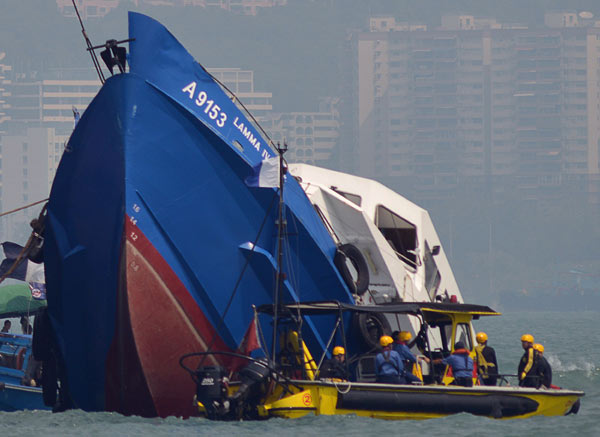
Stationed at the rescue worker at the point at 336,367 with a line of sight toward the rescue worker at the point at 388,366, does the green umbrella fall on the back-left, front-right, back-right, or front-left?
back-left

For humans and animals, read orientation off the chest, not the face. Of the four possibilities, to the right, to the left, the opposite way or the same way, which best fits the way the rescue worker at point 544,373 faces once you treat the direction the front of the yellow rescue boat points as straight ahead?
the opposite way

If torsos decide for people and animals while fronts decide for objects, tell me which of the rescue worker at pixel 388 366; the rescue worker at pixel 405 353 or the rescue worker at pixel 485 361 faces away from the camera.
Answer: the rescue worker at pixel 388 366

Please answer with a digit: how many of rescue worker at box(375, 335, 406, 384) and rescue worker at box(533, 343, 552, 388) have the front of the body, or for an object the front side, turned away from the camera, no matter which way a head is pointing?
1

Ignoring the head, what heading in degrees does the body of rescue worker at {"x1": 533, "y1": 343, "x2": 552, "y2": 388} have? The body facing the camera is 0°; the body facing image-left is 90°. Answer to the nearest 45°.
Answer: approximately 90°

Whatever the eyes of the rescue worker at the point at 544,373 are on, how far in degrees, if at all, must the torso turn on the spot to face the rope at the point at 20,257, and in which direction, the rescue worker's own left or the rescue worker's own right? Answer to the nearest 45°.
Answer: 0° — they already face it

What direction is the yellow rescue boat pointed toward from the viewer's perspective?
to the viewer's right

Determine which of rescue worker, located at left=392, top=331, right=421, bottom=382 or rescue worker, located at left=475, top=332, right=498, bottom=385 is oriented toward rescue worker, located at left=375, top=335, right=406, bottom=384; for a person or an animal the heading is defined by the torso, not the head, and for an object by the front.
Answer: rescue worker, located at left=475, top=332, right=498, bottom=385

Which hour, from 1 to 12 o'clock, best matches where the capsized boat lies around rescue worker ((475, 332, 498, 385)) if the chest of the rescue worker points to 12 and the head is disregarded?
The capsized boat is roughly at 1 o'clock from the rescue worker.

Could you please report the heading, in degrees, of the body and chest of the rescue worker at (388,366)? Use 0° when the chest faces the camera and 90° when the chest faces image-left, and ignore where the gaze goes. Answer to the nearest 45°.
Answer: approximately 180°
